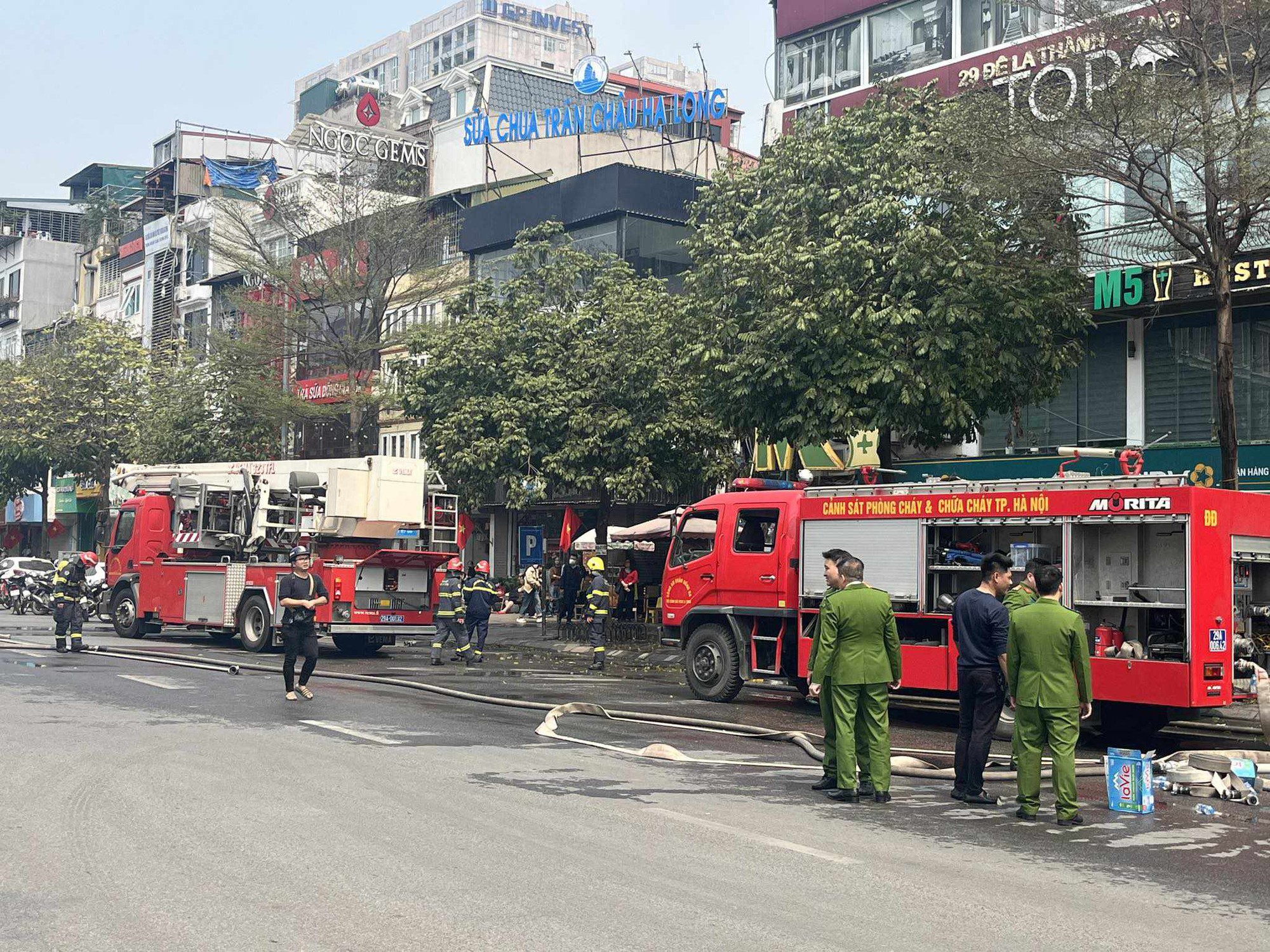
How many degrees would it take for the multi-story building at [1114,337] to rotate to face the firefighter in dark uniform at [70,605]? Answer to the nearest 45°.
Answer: approximately 45° to its right

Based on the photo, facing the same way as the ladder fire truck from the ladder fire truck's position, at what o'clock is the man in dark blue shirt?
The man in dark blue shirt is roughly at 7 o'clock from the ladder fire truck.

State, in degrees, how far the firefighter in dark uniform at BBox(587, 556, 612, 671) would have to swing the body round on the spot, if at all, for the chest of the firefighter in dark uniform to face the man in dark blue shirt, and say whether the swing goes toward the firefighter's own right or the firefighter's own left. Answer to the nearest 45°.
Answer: approximately 90° to the firefighter's own left

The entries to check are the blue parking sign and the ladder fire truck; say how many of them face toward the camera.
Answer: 1

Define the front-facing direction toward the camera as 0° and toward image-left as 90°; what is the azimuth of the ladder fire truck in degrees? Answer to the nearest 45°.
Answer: approximately 135°

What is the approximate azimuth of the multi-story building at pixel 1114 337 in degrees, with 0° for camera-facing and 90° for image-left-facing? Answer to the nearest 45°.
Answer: approximately 45°

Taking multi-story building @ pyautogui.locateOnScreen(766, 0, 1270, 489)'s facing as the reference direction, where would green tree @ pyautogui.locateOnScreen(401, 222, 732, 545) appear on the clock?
The green tree is roughly at 2 o'clock from the multi-story building.
